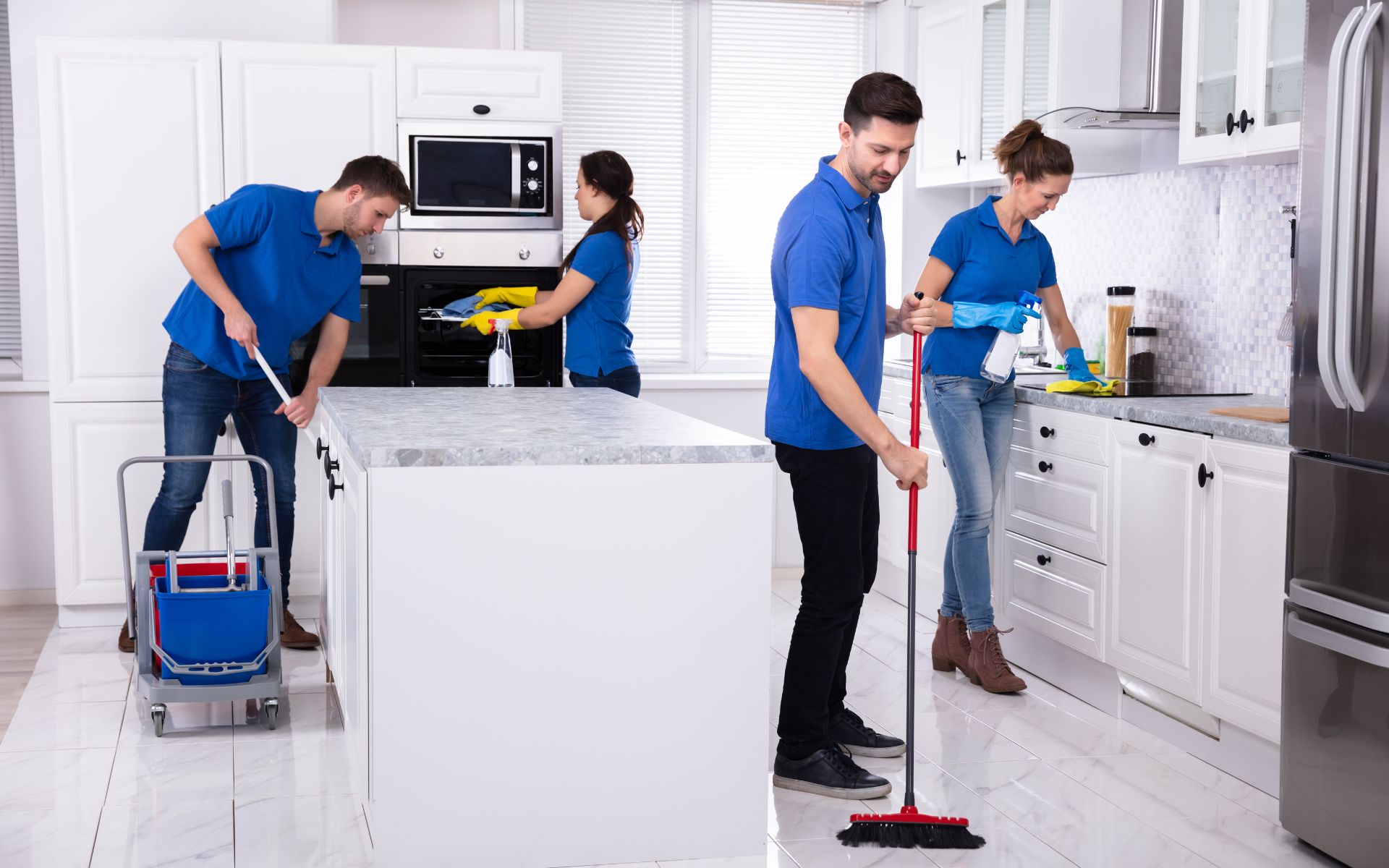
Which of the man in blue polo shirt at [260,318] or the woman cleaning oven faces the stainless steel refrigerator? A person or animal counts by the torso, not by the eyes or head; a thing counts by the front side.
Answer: the man in blue polo shirt

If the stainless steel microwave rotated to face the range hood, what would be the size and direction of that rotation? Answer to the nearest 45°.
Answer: approximately 45° to its left

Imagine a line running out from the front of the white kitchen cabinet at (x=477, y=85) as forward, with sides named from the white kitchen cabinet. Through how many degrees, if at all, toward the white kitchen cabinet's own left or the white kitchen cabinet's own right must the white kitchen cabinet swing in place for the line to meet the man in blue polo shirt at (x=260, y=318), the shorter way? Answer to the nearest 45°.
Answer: approximately 45° to the white kitchen cabinet's own right

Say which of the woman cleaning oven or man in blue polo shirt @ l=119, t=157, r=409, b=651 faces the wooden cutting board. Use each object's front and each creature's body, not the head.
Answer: the man in blue polo shirt

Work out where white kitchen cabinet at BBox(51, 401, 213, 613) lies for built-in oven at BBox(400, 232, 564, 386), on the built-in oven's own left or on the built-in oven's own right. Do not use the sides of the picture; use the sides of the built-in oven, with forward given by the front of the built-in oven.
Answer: on the built-in oven's own right

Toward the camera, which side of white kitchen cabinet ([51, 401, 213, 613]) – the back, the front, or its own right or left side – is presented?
front

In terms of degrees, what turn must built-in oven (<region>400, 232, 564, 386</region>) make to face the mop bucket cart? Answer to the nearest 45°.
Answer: approximately 45° to its right

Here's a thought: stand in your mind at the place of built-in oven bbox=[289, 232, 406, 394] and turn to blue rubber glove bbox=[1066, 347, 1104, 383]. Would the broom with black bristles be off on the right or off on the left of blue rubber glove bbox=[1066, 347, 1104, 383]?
right

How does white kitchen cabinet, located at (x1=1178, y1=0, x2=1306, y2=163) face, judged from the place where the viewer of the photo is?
facing the viewer and to the left of the viewer

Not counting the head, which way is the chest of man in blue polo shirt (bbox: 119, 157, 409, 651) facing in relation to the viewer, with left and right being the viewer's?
facing the viewer and to the right of the viewer

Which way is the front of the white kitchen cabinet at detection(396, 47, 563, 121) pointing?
toward the camera

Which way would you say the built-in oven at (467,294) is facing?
toward the camera

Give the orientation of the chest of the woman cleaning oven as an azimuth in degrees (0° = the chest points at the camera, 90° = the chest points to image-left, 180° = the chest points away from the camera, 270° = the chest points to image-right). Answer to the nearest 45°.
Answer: approximately 90°

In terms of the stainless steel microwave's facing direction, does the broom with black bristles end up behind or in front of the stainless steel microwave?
in front

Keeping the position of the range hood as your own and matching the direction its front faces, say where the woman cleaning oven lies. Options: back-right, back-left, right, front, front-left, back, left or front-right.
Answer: front-right

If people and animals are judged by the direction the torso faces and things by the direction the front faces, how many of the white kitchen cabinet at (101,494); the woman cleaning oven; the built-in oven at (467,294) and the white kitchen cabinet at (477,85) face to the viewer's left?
1
